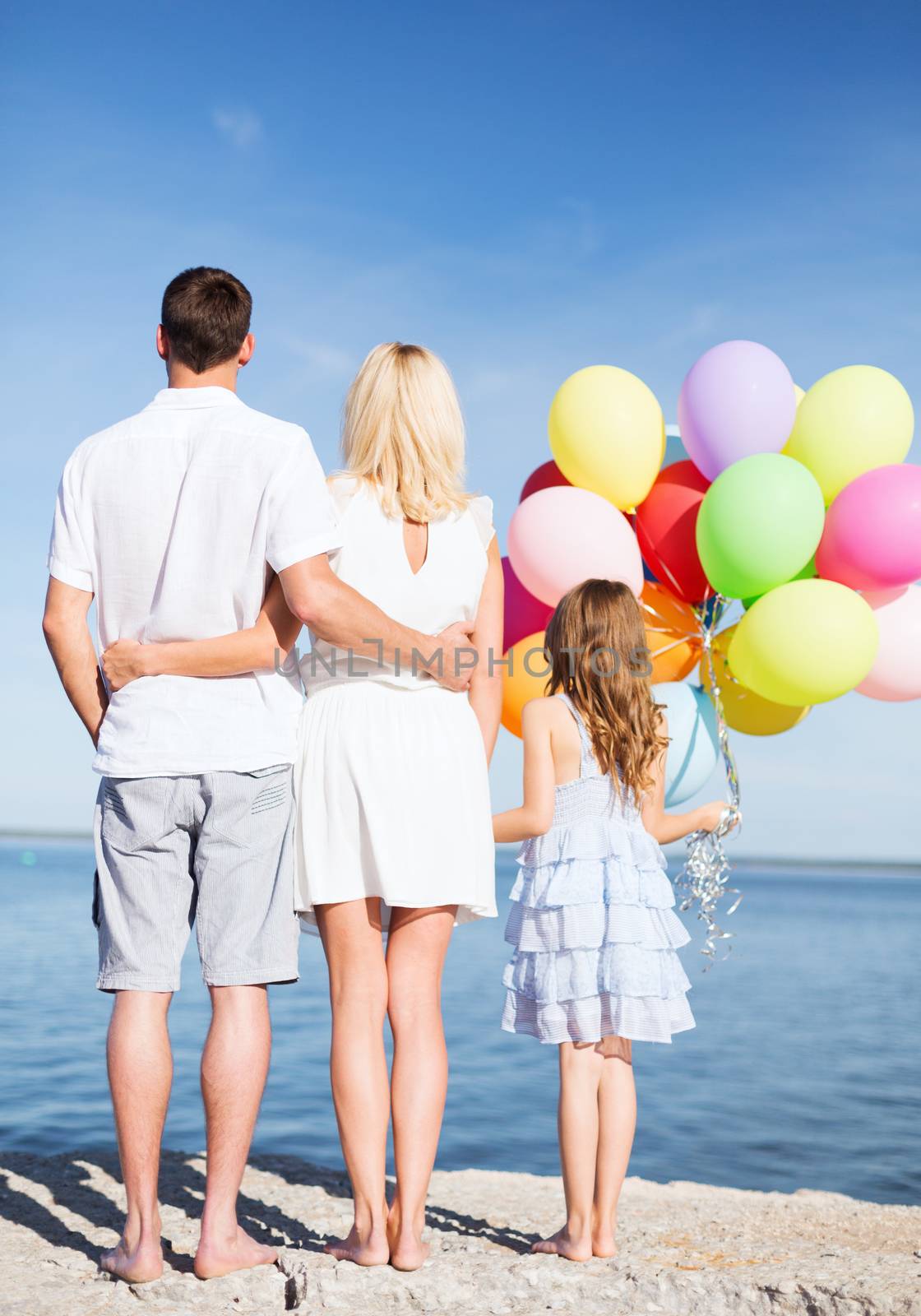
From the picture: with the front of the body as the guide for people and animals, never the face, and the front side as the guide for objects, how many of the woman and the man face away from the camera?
2

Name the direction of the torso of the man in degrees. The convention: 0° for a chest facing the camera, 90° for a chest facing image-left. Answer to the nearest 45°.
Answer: approximately 180°

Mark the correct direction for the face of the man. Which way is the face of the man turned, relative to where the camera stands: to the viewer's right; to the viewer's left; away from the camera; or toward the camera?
away from the camera

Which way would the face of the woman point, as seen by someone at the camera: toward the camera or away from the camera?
away from the camera

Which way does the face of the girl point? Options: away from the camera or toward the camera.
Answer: away from the camera

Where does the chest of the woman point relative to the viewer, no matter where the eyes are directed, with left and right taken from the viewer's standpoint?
facing away from the viewer
